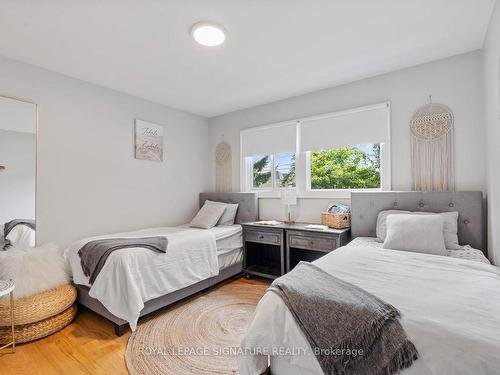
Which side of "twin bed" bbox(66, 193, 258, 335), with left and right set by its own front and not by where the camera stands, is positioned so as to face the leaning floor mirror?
right

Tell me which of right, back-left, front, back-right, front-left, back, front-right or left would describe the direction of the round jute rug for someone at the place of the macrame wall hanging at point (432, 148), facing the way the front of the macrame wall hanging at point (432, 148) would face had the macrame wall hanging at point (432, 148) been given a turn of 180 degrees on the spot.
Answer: back-left

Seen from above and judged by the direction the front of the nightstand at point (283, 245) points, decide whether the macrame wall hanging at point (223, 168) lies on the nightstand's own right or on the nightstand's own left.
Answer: on the nightstand's own right

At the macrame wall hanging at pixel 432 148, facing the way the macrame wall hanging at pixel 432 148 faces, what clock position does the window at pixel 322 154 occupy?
The window is roughly at 3 o'clock from the macrame wall hanging.

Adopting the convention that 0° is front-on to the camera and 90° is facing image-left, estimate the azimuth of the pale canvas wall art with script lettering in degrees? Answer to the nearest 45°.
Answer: approximately 315°

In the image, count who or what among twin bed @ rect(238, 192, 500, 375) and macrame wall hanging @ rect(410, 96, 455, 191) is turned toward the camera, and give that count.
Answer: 2

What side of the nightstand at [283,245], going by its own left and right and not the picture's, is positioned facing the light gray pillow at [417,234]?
left

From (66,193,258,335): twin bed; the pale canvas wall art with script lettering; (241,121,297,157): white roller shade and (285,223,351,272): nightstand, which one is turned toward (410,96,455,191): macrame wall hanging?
the pale canvas wall art with script lettering

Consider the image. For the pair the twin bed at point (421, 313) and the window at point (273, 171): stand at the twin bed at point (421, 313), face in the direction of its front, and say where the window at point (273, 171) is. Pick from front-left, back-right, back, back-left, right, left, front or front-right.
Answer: back-right

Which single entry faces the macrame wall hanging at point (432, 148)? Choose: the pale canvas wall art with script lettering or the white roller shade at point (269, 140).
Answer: the pale canvas wall art with script lettering
